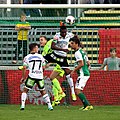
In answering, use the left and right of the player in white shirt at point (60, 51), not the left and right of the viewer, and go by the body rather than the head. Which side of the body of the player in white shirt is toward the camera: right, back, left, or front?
front
